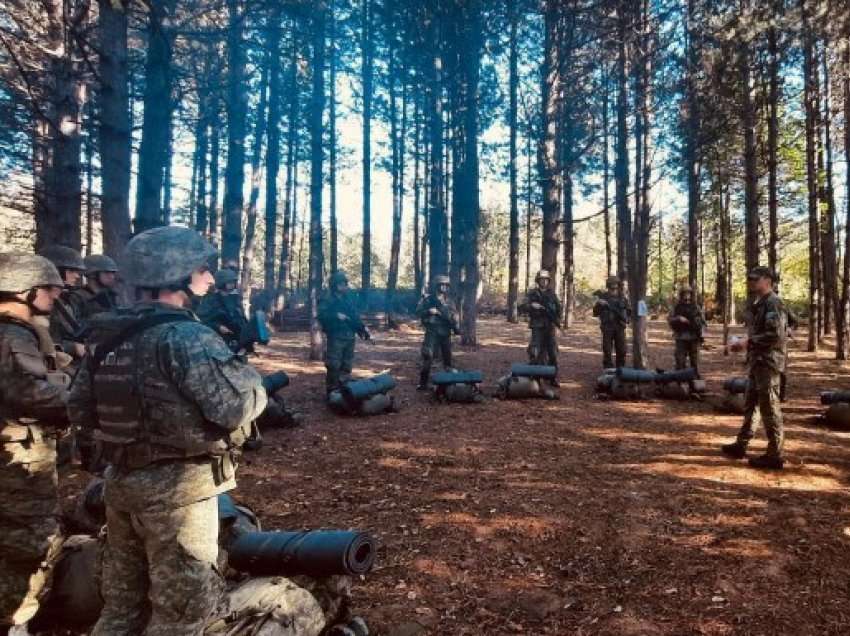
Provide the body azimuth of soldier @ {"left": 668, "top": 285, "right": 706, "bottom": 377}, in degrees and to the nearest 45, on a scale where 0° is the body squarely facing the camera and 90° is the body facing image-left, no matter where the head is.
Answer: approximately 0°

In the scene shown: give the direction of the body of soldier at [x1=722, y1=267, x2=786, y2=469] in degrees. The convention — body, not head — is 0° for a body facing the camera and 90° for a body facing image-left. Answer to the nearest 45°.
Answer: approximately 90°

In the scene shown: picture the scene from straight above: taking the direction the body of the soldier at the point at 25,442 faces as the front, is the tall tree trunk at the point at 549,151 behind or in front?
in front

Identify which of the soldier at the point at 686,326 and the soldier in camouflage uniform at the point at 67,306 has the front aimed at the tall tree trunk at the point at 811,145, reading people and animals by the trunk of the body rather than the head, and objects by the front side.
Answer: the soldier in camouflage uniform

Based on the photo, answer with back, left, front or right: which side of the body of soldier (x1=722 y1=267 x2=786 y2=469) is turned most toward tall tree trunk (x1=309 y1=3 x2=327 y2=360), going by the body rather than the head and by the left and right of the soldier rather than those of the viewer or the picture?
front

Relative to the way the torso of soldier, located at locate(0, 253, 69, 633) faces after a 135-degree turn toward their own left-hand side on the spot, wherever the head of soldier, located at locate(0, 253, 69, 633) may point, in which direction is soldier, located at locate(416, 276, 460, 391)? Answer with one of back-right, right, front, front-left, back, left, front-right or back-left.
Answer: right

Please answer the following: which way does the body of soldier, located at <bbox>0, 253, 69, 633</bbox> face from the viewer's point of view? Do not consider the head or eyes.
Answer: to the viewer's right

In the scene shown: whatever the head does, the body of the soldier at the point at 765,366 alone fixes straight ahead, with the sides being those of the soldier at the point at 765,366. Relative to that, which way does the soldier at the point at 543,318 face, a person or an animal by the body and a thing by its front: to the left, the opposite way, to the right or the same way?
to the left

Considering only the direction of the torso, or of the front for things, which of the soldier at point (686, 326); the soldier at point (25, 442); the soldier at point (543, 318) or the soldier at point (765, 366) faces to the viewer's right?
the soldier at point (25, 442)

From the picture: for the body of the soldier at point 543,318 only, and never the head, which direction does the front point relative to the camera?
toward the camera

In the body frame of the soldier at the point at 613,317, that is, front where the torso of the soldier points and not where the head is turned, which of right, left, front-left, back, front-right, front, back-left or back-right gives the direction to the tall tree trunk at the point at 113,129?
front-right

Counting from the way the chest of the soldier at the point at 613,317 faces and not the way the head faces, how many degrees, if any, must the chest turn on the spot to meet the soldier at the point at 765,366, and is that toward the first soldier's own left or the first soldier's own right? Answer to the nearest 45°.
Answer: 0° — they already face them

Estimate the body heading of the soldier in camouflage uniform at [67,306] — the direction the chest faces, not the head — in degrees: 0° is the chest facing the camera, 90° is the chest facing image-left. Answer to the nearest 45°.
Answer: approximately 270°

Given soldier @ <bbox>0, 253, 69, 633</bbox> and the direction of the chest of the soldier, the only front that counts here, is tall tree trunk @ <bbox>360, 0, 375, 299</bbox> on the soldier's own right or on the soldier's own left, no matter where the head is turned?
on the soldier's own left

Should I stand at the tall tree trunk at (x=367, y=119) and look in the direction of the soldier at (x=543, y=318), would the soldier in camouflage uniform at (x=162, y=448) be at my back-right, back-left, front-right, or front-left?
front-right

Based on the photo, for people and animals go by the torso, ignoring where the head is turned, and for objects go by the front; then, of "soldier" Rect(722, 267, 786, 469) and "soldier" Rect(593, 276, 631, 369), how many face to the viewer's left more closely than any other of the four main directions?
1

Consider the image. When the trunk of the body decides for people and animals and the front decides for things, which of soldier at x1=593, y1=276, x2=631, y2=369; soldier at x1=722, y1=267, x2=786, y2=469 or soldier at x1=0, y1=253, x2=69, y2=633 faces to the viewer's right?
soldier at x1=0, y1=253, x2=69, y2=633
